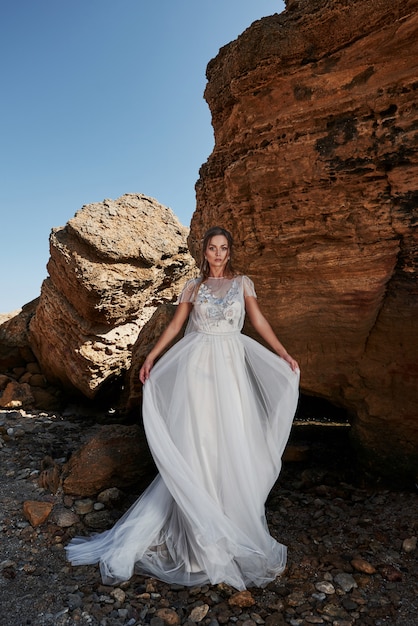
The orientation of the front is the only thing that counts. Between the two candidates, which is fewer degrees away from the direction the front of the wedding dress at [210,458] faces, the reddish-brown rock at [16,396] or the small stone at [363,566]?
the small stone

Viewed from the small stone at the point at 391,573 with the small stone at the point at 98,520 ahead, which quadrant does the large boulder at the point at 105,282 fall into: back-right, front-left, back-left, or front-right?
front-right

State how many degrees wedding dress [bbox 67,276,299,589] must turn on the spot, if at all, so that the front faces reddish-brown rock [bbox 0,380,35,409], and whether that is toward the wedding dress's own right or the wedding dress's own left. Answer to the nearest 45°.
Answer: approximately 135° to the wedding dress's own right

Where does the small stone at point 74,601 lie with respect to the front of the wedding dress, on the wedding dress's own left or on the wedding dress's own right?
on the wedding dress's own right

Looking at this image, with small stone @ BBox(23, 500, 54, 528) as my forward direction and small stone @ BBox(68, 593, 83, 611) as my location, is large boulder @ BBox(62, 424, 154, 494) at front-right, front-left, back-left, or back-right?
front-right

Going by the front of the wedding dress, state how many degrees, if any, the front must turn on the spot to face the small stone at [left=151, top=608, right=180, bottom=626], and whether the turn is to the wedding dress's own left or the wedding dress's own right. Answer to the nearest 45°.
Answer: approximately 45° to the wedding dress's own right

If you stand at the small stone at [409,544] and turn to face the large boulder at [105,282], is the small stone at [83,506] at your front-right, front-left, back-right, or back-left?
front-left

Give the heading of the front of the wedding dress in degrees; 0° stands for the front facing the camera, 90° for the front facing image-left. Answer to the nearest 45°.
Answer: approximately 0°

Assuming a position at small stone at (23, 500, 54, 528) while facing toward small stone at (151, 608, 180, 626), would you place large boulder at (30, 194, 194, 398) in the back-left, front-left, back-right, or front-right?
back-left

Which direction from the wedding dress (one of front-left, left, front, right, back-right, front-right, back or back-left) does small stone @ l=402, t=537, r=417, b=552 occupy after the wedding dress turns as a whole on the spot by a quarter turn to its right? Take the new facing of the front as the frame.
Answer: back

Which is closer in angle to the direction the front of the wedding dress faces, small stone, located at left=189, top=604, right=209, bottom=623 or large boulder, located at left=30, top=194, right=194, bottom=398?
the small stone

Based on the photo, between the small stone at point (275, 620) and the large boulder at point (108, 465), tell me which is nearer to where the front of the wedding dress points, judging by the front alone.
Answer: the small stone

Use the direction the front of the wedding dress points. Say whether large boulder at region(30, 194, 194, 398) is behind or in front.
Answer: behind
